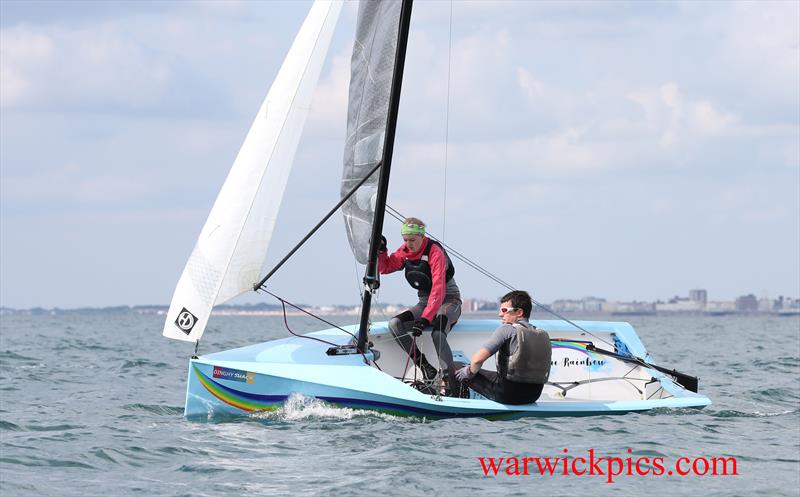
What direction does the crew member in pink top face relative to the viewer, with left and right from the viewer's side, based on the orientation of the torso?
facing the viewer and to the left of the viewer

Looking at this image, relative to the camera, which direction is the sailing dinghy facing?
to the viewer's left

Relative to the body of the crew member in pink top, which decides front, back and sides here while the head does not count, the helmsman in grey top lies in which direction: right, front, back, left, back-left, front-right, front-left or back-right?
left
